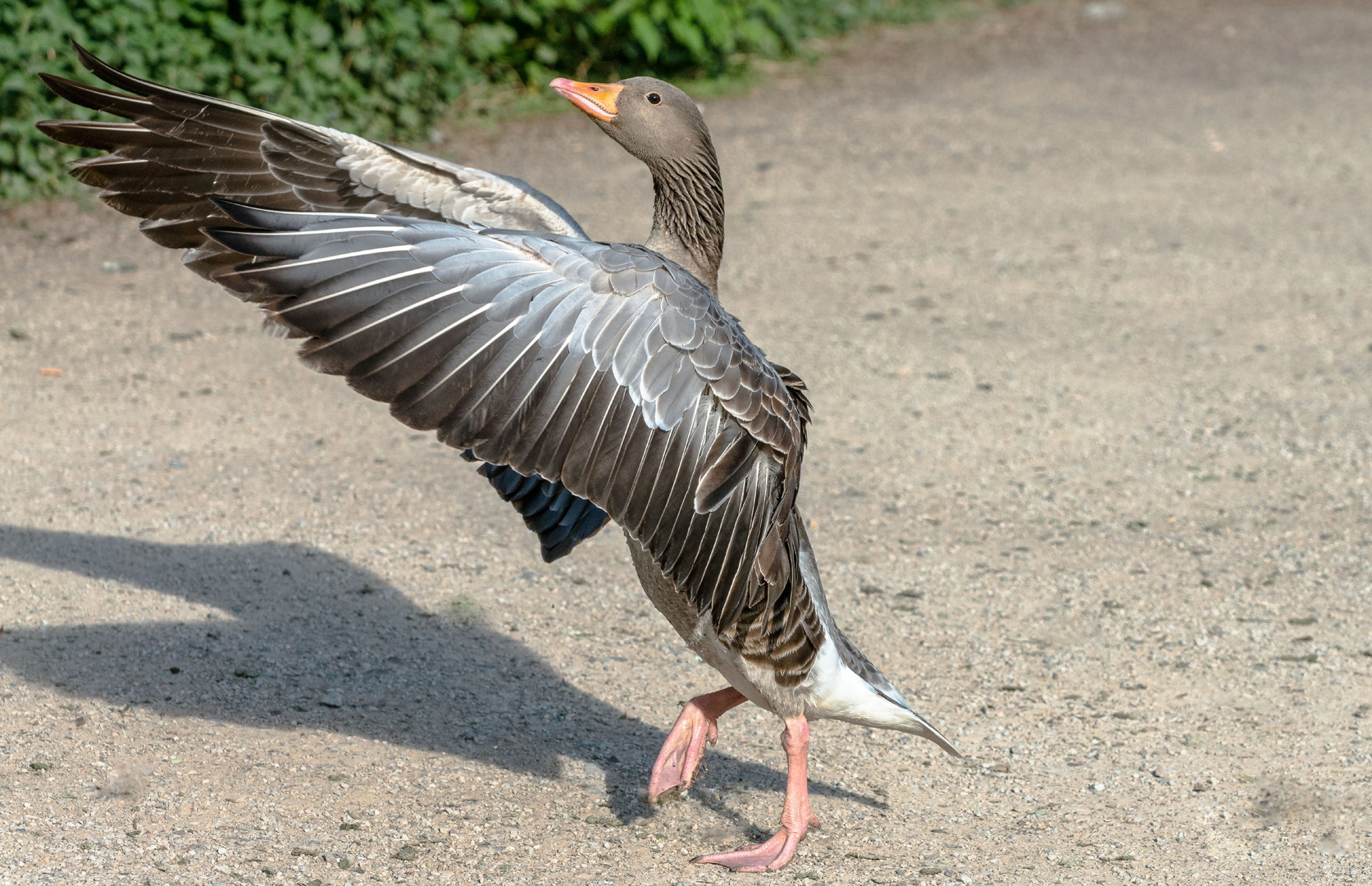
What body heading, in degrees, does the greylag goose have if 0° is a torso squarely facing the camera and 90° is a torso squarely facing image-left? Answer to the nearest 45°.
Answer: approximately 90°
